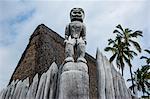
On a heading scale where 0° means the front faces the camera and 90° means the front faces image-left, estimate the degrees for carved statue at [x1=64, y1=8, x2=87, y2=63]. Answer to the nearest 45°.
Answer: approximately 0°

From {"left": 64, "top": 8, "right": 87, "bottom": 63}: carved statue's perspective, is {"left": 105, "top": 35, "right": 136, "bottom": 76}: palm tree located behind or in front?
behind
